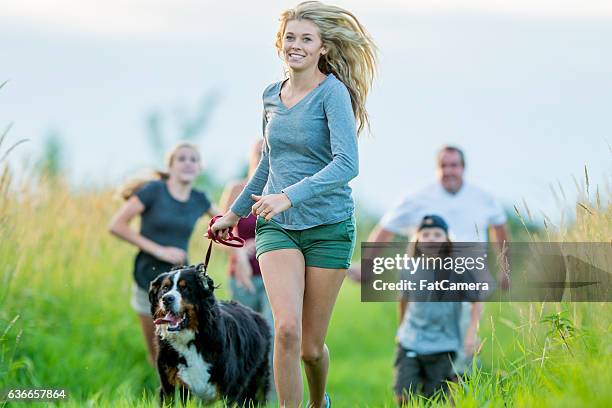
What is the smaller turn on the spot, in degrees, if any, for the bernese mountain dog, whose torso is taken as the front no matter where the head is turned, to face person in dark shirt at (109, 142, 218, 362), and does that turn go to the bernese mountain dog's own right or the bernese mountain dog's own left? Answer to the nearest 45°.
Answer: approximately 135° to the bernese mountain dog's own right

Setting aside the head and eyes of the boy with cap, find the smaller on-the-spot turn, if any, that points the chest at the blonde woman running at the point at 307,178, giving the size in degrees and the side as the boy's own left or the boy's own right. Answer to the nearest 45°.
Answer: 0° — they already face them

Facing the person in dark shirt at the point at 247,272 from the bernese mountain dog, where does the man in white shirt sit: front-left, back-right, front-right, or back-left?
front-right

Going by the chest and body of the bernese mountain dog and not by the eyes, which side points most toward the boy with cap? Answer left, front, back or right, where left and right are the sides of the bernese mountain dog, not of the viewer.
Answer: back

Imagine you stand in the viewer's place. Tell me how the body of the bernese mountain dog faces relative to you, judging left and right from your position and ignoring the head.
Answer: facing the viewer and to the left of the viewer

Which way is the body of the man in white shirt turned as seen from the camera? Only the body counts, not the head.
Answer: toward the camera

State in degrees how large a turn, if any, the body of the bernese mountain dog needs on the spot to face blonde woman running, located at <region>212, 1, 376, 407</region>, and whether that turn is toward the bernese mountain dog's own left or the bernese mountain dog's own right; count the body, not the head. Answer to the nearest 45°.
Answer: approximately 90° to the bernese mountain dog's own left

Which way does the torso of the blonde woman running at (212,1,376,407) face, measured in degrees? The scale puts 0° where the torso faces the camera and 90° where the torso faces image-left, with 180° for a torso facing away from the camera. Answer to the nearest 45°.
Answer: approximately 45°

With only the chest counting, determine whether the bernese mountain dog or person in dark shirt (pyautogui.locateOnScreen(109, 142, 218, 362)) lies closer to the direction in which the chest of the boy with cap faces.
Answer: the bernese mountain dog

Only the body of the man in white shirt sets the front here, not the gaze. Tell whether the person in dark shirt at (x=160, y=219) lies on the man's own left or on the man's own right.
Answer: on the man's own right

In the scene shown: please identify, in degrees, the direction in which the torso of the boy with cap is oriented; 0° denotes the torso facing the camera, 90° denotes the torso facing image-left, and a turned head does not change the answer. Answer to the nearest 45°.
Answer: approximately 0°

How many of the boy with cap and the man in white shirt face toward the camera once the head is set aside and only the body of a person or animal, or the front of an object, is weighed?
2

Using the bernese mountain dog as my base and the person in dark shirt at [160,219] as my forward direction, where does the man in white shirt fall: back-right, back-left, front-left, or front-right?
front-right
